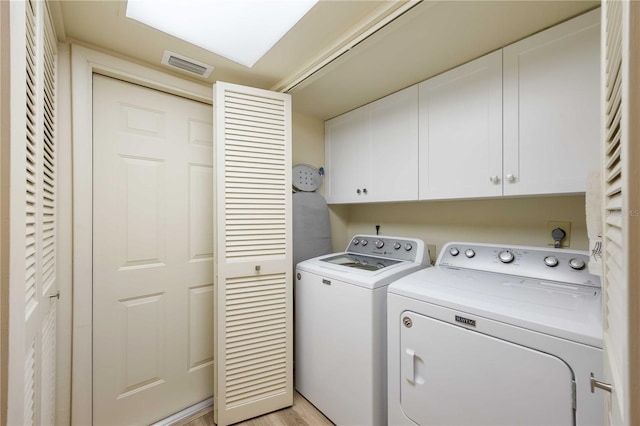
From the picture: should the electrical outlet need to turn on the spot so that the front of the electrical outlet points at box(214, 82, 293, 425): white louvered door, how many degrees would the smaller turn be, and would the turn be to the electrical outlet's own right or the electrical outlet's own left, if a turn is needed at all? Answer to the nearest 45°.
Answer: approximately 45° to the electrical outlet's own right

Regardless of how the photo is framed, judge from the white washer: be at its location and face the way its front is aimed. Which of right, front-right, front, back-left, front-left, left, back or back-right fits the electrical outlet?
back-left

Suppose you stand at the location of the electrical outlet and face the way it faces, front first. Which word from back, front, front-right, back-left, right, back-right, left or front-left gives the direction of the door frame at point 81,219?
front-right

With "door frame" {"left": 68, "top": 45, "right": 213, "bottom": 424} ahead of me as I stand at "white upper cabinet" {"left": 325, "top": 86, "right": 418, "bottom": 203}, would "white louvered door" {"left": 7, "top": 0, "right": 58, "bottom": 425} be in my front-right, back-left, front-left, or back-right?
front-left

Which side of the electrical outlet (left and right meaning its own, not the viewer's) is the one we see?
front

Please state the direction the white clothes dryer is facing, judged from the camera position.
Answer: facing the viewer and to the left of the viewer

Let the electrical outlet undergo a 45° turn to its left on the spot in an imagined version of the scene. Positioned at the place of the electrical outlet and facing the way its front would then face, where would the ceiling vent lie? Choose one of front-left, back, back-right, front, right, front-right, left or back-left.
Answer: right

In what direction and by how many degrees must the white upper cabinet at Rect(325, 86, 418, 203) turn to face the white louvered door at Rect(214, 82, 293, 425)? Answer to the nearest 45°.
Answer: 0° — it already faces it

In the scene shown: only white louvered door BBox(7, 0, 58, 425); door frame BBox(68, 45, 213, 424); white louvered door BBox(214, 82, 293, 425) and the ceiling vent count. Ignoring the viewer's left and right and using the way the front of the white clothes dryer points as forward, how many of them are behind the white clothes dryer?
0

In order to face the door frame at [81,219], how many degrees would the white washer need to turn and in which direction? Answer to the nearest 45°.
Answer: approximately 45° to its right

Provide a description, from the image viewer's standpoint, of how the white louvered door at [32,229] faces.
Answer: facing the viewer and to the right of the viewer

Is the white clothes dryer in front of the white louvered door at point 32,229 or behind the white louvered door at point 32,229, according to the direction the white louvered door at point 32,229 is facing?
in front
